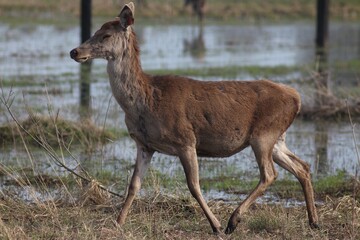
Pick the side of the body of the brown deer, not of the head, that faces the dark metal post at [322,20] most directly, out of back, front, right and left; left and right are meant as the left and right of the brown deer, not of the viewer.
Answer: right

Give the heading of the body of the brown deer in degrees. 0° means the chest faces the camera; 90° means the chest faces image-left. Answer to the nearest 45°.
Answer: approximately 90°

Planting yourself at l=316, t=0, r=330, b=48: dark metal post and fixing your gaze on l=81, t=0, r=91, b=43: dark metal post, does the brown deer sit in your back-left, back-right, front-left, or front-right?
front-left

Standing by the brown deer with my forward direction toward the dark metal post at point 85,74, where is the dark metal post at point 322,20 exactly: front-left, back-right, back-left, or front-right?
front-right

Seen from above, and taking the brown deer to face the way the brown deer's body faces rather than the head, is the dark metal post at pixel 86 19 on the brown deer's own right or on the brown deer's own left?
on the brown deer's own right
